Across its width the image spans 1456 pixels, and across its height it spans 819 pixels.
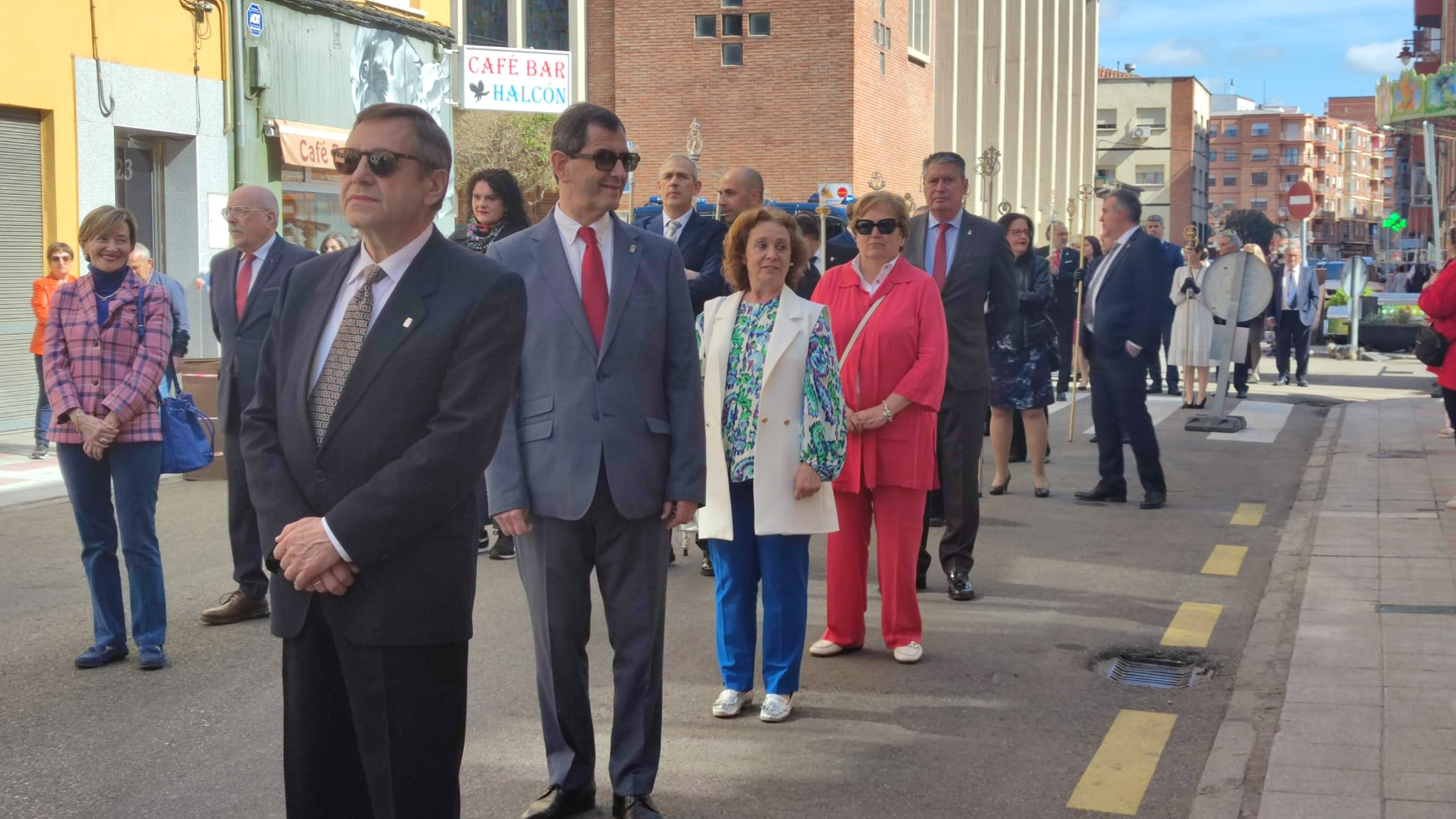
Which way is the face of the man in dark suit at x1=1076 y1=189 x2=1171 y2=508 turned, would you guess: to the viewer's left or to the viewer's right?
to the viewer's left

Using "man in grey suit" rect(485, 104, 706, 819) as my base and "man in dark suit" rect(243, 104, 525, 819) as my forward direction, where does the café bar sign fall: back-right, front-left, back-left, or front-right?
back-right

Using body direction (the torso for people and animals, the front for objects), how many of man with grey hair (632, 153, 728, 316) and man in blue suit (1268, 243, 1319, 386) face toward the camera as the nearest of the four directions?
2

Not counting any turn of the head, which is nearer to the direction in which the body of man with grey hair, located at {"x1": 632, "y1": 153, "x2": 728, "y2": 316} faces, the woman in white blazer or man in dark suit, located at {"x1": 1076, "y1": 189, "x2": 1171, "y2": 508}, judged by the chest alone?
the woman in white blazer

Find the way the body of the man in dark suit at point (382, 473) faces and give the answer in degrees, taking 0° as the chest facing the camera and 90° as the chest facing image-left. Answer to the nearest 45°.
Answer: approximately 45°

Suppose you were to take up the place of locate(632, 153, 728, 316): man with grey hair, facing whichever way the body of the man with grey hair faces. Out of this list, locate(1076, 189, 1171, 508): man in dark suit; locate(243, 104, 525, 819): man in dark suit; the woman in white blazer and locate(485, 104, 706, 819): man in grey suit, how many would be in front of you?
3

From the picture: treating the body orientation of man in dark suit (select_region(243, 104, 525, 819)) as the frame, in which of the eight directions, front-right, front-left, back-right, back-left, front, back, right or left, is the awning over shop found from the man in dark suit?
back-right

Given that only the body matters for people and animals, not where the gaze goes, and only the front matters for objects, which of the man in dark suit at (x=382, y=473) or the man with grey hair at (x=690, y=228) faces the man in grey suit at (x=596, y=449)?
the man with grey hair

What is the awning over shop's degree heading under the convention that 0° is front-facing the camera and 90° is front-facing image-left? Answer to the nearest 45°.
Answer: approximately 315°
